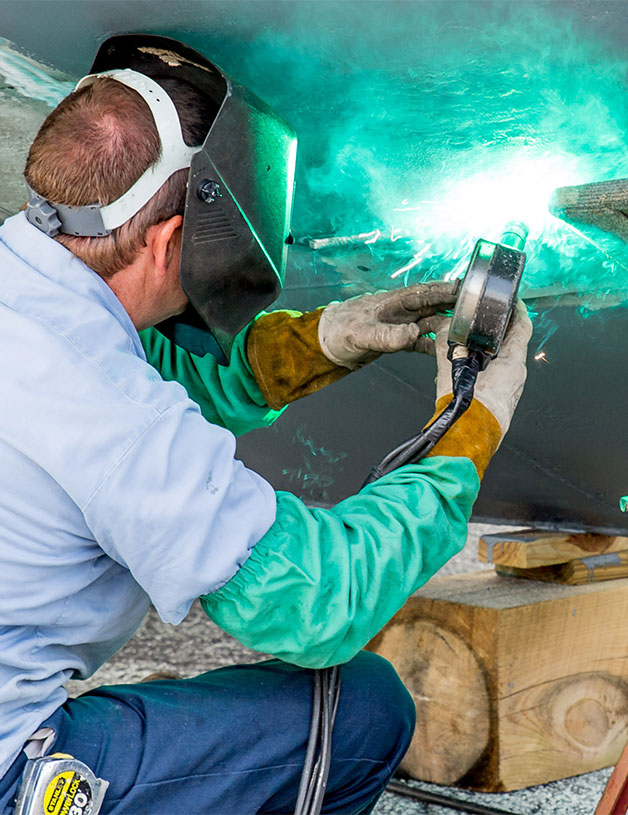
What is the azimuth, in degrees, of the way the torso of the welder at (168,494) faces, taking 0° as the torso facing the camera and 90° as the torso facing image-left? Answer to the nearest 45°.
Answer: approximately 270°

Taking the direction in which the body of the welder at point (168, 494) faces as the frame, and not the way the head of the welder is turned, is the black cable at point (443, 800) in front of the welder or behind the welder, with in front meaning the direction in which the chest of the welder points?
in front

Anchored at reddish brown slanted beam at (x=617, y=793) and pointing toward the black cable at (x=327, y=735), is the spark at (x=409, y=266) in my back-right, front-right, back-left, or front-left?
front-right

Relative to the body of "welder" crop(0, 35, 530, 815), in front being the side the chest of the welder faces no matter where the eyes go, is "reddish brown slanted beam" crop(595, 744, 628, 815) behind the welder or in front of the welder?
in front

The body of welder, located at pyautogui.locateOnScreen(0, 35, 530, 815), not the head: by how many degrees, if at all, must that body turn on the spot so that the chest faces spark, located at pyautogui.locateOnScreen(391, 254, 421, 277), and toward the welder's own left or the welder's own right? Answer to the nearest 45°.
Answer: approximately 45° to the welder's own left

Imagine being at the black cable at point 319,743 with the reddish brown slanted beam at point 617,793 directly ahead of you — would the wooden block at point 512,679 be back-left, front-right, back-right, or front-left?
front-left
